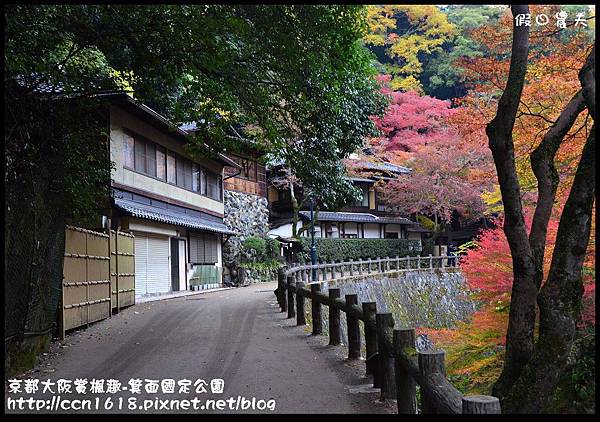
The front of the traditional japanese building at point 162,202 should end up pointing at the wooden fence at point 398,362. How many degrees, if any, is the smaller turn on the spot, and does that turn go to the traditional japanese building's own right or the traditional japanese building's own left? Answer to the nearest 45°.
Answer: approximately 45° to the traditional japanese building's own right

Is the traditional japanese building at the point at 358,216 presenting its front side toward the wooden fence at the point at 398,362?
yes

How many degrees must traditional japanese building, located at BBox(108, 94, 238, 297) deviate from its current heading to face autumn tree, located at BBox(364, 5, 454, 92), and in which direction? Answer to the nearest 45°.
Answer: approximately 90° to its left

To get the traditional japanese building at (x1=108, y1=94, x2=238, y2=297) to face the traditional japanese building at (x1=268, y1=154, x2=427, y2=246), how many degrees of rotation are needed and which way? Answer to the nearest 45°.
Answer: approximately 90° to its left

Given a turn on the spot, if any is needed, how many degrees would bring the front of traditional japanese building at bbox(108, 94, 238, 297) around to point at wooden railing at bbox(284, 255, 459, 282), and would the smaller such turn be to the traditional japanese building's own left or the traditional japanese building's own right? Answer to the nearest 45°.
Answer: approximately 90° to the traditional japanese building's own left

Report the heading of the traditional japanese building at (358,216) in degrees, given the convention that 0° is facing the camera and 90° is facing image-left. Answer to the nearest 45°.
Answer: approximately 0°
